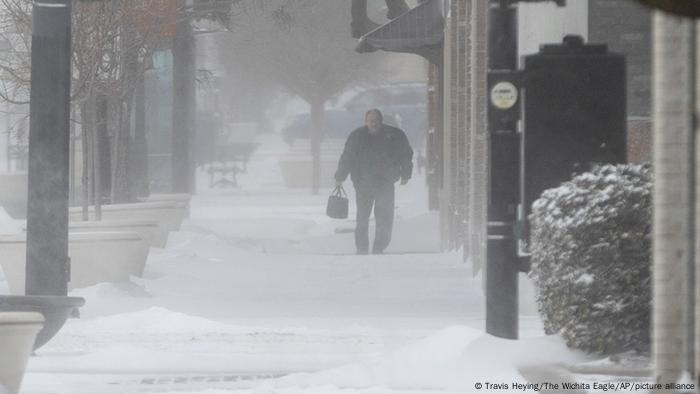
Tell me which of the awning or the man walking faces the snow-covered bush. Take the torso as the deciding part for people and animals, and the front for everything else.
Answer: the man walking

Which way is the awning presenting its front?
to the viewer's left

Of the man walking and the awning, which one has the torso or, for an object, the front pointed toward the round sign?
the man walking

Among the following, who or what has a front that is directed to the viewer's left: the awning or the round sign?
the awning

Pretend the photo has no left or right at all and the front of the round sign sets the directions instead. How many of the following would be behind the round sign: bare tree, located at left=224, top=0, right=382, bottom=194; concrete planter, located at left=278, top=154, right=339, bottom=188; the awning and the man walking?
4

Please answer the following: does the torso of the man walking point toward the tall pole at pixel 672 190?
yes

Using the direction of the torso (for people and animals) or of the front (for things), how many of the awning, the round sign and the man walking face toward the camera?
2

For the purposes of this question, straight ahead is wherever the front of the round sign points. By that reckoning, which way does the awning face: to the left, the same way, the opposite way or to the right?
to the right

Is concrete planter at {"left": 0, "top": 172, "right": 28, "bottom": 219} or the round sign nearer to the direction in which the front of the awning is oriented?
the concrete planter

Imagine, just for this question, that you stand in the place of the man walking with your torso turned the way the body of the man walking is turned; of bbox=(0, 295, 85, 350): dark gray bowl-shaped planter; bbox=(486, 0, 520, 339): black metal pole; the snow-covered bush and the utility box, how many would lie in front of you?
4

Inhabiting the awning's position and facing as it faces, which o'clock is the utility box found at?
The utility box is roughly at 9 o'clock from the awning.

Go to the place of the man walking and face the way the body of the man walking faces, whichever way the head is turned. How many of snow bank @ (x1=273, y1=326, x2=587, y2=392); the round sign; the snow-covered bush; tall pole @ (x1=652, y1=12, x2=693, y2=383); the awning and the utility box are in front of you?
5
